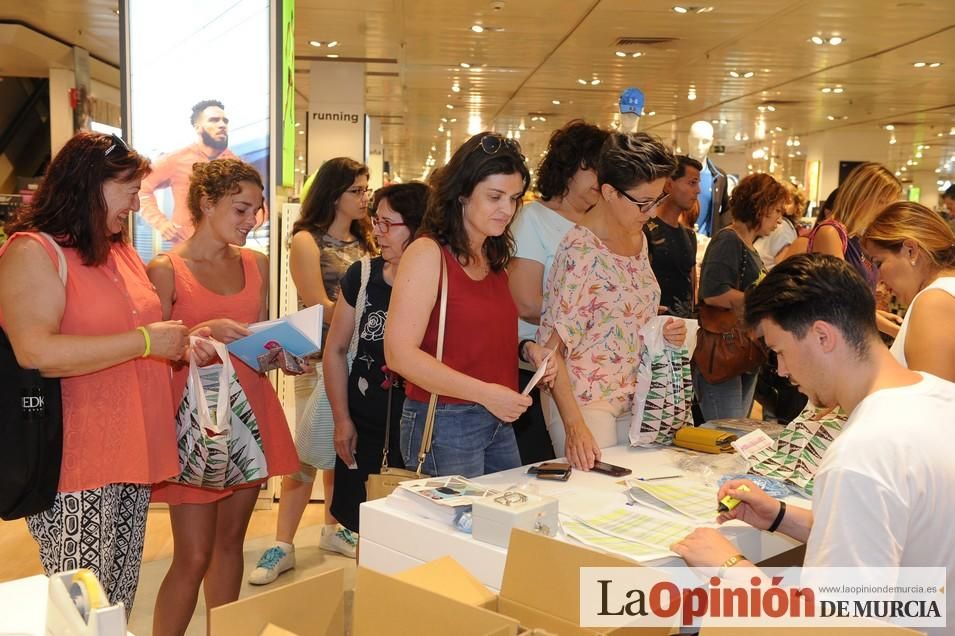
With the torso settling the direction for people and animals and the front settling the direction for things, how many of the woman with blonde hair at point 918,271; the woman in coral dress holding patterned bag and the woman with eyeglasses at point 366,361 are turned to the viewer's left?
1

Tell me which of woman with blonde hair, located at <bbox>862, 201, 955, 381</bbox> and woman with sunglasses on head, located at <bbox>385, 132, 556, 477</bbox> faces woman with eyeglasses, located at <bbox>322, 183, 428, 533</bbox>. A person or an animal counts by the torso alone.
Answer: the woman with blonde hair

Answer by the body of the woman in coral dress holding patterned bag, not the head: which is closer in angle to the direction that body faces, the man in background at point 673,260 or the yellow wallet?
the yellow wallet

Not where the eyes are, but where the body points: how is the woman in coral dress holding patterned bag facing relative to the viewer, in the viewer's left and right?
facing the viewer and to the right of the viewer

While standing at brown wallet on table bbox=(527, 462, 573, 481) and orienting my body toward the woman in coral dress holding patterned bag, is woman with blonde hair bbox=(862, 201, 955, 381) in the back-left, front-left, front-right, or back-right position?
back-right

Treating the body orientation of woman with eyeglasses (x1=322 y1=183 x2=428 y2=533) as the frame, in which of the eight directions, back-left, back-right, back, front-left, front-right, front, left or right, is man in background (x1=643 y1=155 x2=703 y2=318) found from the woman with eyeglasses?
left

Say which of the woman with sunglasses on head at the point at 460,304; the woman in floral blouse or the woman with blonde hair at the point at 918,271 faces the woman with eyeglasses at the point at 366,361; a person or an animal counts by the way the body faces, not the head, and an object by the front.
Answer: the woman with blonde hair

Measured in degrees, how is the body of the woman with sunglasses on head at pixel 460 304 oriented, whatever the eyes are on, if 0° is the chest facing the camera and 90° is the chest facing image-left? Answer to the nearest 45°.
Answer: approximately 315°

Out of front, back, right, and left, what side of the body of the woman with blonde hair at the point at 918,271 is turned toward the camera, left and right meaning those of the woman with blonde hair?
left

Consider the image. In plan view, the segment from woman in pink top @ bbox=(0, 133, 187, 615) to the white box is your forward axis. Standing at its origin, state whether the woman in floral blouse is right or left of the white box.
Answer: left

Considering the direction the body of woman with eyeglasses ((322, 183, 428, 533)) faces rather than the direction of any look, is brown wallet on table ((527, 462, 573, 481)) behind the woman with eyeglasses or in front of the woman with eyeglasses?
in front

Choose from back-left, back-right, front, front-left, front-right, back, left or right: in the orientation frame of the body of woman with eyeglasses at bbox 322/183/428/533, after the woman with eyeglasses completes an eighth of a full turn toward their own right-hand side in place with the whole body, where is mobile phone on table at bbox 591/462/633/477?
front-left
